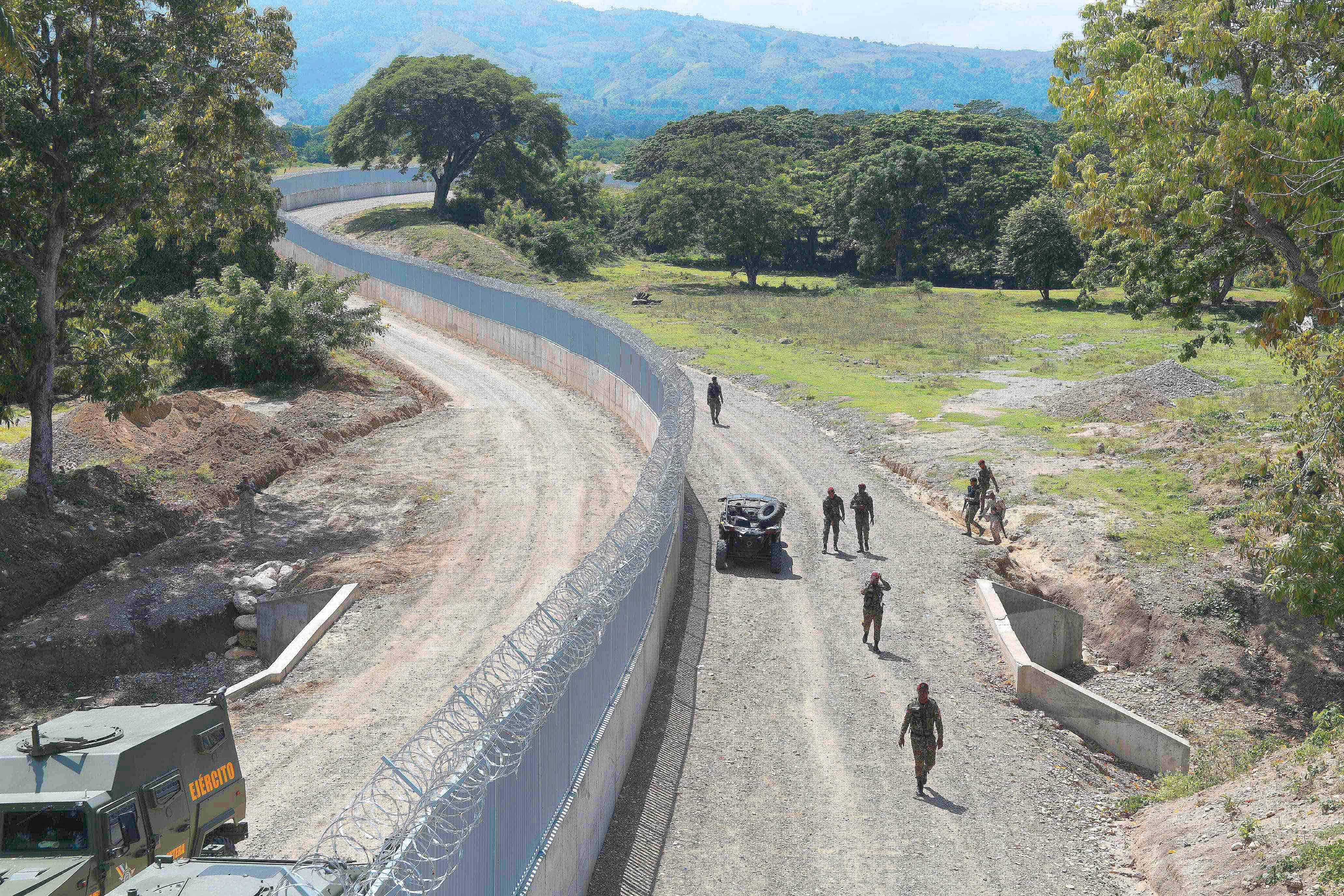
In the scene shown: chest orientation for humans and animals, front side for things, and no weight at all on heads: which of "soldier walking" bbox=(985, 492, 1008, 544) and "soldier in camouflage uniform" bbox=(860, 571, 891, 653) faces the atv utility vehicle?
the soldier walking

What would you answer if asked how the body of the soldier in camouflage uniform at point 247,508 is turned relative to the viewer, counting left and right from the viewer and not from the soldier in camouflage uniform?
facing the viewer

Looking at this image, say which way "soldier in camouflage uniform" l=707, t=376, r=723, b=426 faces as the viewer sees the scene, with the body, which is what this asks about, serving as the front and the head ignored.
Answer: toward the camera

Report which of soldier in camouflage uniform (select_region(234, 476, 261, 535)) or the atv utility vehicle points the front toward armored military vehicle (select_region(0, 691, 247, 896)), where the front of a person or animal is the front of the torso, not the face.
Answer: the soldier in camouflage uniform

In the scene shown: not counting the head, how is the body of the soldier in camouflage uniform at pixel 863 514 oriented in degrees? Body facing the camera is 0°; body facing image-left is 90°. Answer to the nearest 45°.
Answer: approximately 0°

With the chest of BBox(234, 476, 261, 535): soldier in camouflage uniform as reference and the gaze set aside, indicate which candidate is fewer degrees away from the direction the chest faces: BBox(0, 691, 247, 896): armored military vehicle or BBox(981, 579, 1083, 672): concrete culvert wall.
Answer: the armored military vehicle

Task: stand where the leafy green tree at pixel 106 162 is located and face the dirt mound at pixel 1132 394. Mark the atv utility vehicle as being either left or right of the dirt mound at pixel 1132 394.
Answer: right

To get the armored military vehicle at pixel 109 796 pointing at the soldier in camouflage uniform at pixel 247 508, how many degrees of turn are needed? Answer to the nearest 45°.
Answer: approximately 135° to its right

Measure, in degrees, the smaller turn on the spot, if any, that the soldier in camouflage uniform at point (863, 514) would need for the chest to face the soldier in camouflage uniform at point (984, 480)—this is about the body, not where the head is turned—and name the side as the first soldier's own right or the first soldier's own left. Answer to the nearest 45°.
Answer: approximately 135° to the first soldier's own left

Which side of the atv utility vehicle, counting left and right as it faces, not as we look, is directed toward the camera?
back

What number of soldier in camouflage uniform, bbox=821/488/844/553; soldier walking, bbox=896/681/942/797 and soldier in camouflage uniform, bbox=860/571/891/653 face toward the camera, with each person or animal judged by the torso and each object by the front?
3

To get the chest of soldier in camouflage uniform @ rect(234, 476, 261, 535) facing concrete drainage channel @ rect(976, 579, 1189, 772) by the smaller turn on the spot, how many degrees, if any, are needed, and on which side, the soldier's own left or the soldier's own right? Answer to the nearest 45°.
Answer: approximately 45° to the soldier's own left

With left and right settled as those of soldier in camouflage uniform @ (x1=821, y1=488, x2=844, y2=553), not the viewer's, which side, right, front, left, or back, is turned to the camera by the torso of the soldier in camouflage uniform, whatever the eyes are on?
front

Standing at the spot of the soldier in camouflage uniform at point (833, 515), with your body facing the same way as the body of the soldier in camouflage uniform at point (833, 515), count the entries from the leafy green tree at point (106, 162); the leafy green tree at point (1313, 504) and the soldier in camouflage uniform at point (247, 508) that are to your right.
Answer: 2
